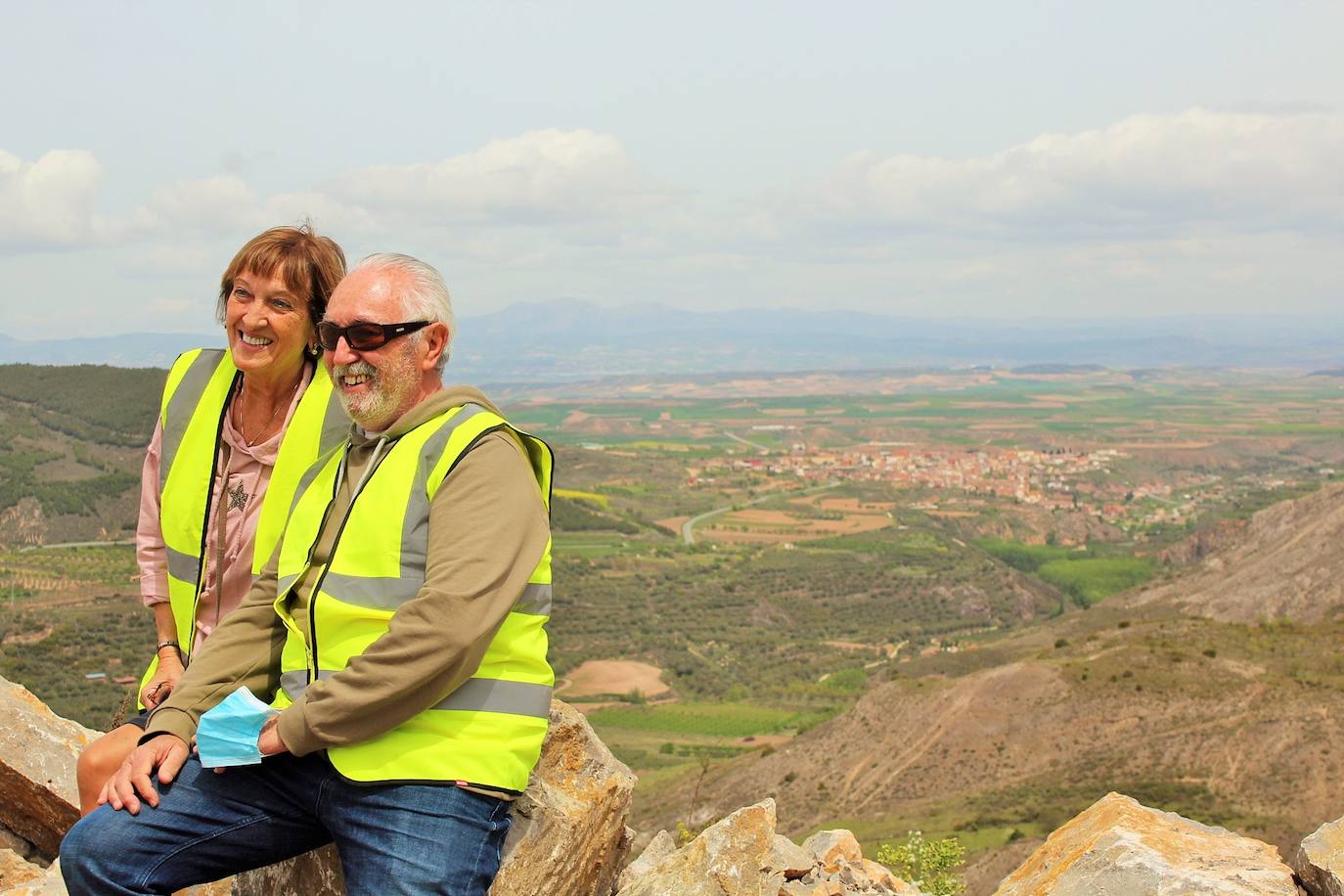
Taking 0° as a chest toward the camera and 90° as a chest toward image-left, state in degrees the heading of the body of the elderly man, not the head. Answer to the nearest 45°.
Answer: approximately 45°

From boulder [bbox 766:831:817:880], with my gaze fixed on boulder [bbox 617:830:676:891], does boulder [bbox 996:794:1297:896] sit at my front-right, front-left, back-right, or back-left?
back-left

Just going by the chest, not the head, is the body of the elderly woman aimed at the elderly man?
no

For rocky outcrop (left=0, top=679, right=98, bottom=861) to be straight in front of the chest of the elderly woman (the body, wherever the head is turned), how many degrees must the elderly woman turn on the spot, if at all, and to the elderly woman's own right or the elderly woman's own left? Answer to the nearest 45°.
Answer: approximately 90° to the elderly woman's own right

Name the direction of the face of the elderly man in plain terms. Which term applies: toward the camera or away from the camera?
toward the camera

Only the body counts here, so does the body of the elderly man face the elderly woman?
no

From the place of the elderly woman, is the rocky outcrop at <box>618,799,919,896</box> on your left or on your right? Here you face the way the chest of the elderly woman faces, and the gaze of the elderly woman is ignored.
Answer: on your left

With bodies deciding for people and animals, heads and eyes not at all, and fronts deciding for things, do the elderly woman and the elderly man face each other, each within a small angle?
no

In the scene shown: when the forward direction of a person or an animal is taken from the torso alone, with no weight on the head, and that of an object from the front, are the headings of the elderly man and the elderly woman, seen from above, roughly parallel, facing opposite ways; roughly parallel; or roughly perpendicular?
roughly parallel

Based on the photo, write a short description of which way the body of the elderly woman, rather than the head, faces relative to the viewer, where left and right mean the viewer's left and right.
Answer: facing the viewer and to the left of the viewer

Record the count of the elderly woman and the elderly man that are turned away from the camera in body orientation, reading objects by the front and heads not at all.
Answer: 0
